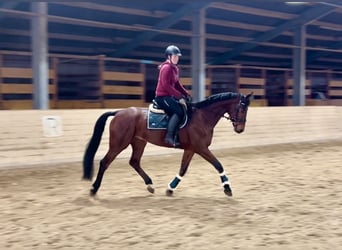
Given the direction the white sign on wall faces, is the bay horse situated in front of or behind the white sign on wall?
in front

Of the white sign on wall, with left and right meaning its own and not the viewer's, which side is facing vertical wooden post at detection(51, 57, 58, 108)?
back

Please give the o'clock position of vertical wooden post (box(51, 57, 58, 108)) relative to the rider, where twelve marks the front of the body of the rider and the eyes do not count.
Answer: The vertical wooden post is roughly at 8 o'clock from the rider.

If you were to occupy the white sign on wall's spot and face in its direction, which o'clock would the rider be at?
The rider is roughly at 11 o'clock from the white sign on wall.

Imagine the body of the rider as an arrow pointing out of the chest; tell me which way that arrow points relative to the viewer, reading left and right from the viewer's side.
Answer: facing to the right of the viewer

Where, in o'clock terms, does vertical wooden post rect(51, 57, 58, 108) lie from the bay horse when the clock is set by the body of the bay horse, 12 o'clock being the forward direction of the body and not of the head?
The vertical wooden post is roughly at 8 o'clock from the bay horse.

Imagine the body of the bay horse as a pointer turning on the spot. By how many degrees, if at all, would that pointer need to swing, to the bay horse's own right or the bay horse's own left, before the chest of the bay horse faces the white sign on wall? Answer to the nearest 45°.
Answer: approximately 135° to the bay horse's own left

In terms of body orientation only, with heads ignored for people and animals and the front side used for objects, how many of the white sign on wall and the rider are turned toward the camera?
1

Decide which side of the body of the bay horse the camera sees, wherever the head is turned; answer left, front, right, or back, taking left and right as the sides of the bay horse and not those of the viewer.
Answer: right

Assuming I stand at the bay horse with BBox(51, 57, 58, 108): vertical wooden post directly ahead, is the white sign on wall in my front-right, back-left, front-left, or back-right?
front-left

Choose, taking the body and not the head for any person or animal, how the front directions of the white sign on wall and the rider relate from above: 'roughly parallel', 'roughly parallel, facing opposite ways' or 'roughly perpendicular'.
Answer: roughly perpendicular

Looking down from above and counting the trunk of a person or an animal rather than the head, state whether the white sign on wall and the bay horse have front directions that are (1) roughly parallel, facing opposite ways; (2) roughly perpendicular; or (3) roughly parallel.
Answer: roughly perpendicular

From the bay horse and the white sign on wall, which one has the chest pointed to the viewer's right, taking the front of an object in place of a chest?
the bay horse

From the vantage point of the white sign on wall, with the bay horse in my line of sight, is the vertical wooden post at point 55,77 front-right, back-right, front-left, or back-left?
back-left

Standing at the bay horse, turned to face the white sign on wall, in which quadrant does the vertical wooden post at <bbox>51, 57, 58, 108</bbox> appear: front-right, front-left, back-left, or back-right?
front-right

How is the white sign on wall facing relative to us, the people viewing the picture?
facing the viewer

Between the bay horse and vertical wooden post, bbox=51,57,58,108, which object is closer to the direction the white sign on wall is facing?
the bay horse
